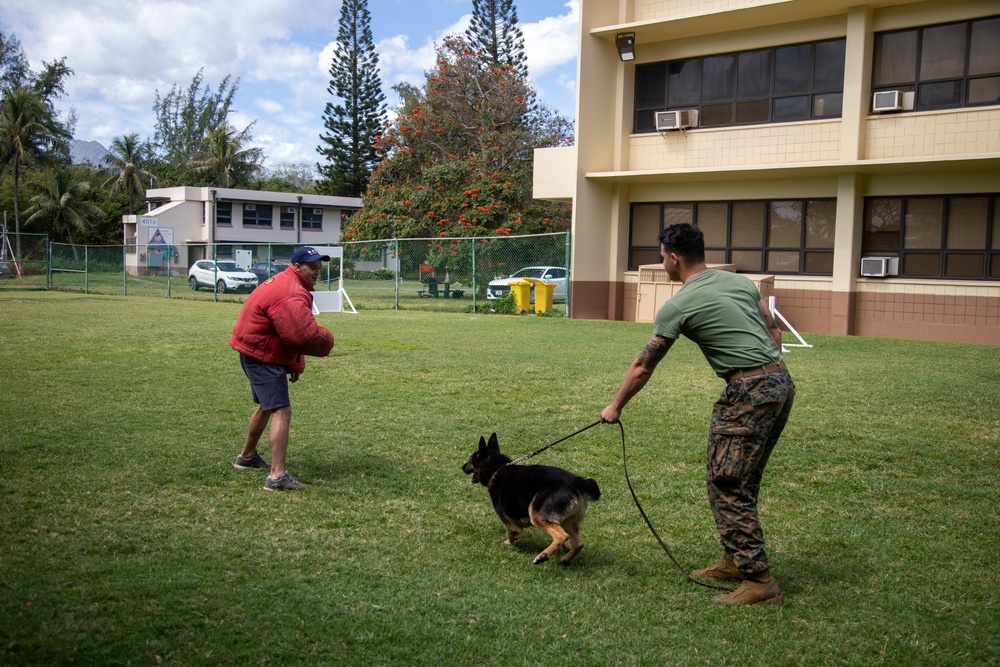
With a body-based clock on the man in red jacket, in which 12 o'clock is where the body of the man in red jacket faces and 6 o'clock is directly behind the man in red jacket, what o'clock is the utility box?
The utility box is roughly at 10 o'clock from the man in red jacket.

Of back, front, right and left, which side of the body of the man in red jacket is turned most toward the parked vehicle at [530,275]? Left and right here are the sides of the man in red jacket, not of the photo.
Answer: left

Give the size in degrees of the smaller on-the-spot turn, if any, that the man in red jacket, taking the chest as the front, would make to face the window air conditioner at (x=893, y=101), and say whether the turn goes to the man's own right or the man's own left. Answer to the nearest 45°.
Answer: approximately 45° to the man's own left

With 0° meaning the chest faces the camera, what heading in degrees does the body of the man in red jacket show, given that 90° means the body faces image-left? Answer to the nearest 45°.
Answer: approximately 270°

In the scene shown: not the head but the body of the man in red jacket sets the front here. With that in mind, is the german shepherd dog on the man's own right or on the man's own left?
on the man's own right

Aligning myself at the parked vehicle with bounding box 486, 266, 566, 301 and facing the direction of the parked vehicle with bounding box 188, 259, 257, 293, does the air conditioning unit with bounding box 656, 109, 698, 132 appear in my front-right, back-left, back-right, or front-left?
back-left

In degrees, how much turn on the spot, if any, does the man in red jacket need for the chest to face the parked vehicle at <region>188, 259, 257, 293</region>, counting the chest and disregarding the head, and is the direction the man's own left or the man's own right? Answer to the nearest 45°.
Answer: approximately 90° to the man's own left

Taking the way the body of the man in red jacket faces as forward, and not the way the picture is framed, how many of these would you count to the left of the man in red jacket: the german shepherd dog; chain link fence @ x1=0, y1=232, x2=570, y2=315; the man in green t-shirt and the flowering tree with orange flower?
2

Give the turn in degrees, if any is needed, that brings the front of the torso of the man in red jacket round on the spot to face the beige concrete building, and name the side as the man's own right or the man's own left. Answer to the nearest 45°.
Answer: approximately 45° to the man's own left

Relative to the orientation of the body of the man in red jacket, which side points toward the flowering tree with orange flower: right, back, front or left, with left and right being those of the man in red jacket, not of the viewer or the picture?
left

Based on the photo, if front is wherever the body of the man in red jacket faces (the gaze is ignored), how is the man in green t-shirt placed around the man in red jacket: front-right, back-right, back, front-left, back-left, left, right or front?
front-right

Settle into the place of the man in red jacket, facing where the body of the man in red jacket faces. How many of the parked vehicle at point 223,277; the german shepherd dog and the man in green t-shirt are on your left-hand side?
1
